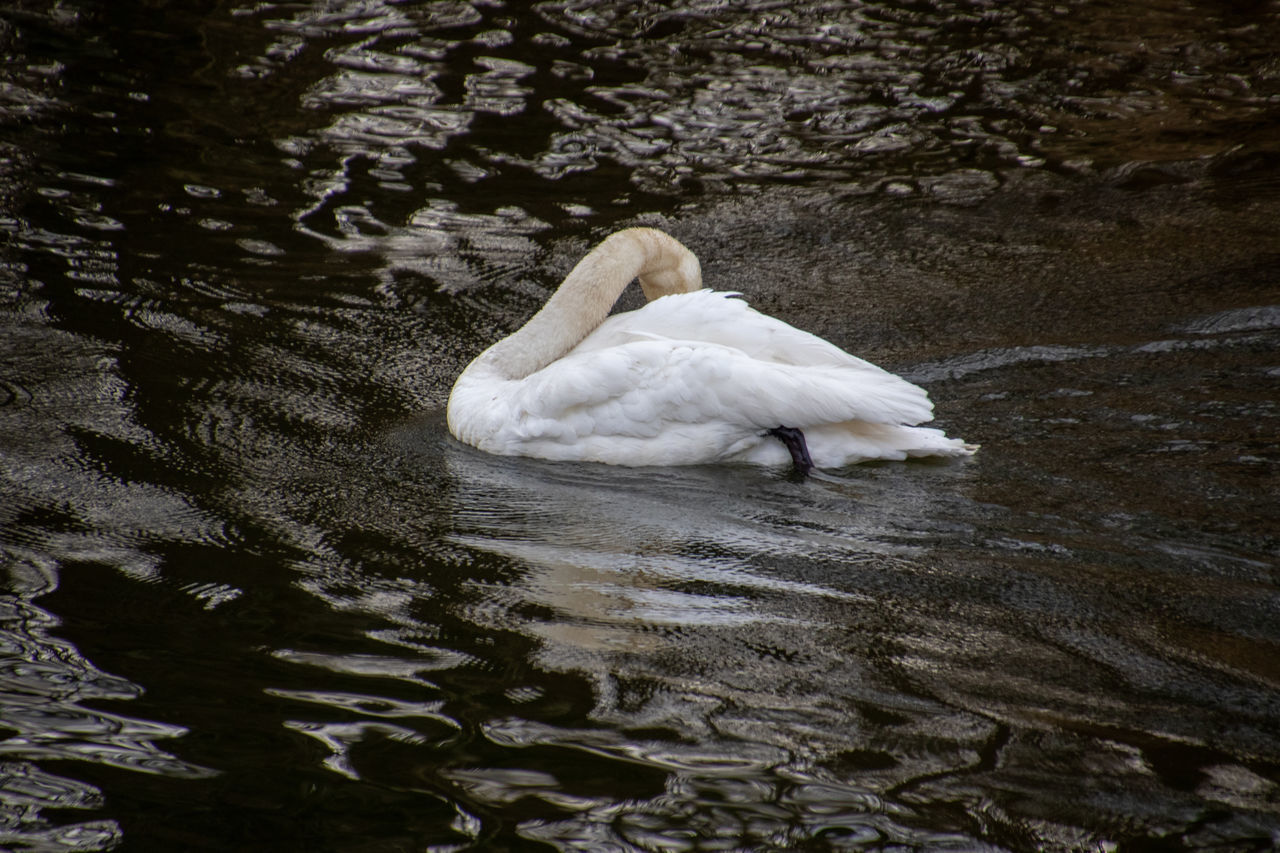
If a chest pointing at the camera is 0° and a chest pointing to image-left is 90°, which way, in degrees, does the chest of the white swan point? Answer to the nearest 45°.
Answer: approximately 90°
